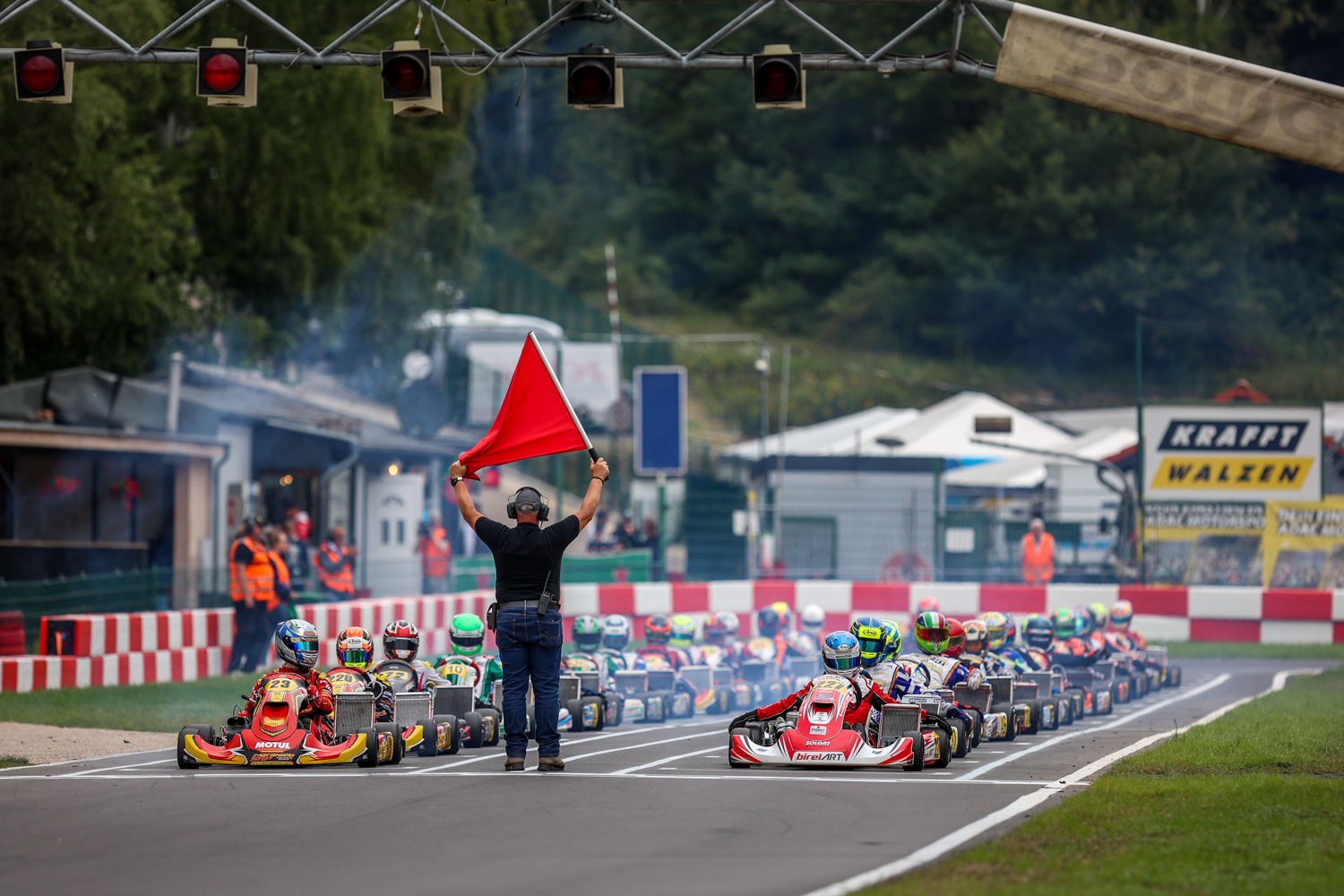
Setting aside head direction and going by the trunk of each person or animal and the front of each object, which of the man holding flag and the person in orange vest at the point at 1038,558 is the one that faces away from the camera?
the man holding flag

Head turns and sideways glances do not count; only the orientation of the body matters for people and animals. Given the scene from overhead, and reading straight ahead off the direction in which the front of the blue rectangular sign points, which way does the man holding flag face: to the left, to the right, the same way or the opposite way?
the opposite way

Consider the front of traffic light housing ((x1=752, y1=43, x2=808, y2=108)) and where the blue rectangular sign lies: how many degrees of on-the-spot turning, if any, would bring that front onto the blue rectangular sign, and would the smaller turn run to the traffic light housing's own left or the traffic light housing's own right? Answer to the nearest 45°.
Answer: approximately 180°

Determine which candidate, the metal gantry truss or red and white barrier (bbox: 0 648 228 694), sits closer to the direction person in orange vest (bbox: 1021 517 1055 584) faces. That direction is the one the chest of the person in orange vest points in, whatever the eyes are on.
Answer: the metal gantry truss

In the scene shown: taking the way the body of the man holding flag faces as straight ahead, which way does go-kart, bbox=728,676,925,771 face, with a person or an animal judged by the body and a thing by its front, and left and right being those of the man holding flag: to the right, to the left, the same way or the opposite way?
the opposite way

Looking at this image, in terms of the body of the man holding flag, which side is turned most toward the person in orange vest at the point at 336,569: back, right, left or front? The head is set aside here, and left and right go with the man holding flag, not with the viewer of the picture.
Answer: front

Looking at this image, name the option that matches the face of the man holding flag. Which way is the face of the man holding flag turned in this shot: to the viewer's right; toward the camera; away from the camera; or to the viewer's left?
away from the camera

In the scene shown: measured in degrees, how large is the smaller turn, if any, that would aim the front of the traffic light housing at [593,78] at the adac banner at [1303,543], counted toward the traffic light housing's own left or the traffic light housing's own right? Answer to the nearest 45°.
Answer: approximately 135° to the traffic light housing's own left

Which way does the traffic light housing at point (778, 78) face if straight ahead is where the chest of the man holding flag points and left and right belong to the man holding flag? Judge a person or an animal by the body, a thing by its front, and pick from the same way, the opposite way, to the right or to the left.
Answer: the opposite way

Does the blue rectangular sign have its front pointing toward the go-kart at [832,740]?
yes

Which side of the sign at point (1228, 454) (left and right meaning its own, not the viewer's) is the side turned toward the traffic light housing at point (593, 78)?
front

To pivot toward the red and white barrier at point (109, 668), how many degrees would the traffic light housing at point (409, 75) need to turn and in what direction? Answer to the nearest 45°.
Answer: approximately 90° to its right
